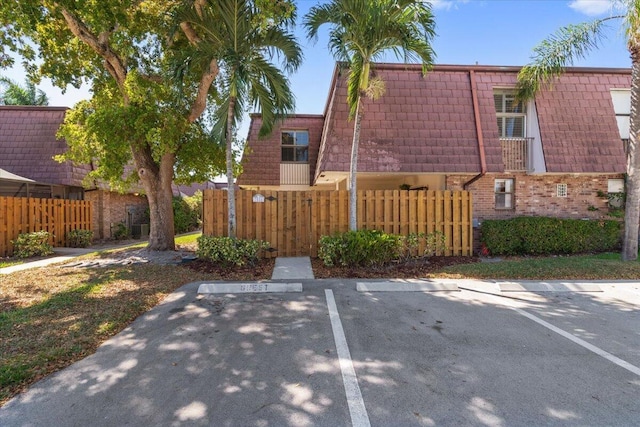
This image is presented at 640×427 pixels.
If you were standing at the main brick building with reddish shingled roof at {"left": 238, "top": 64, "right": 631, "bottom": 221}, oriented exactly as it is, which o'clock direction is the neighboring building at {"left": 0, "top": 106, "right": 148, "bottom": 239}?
the neighboring building at {"left": 0, "top": 106, "right": 148, "bottom": 239} is roughly at 3 o'clock from the main brick building with reddish shingled roof at {"left": 238, "top": 64, "right": 631, "bottom": 221}.

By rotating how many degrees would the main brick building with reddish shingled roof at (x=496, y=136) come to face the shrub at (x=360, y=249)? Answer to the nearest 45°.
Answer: approximately 45° to its right

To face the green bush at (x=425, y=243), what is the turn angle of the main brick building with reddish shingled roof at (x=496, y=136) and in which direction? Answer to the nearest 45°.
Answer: approximately 45° to its right

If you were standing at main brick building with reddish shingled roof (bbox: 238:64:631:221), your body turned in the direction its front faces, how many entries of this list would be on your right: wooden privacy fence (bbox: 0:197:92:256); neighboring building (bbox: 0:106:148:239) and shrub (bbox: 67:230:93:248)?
3

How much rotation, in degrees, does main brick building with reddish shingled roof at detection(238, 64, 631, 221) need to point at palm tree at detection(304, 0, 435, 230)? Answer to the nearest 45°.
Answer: approximately 45° to its right

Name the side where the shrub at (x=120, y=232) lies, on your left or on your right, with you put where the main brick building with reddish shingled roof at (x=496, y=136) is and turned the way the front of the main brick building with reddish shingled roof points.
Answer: on your right

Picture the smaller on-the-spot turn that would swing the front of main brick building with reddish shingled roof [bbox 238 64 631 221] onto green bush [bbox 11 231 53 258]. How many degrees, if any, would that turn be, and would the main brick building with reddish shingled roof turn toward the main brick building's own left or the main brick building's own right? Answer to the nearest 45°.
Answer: approximately 90° to the main brick building's own right

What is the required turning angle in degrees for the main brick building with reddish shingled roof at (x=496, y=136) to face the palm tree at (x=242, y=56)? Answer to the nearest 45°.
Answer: approximately 45° to its right

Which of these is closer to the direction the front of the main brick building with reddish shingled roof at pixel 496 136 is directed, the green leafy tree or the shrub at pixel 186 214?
the green leafy tree

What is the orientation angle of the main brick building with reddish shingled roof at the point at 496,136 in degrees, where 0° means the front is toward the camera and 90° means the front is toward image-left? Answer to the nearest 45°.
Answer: approximately 0°
